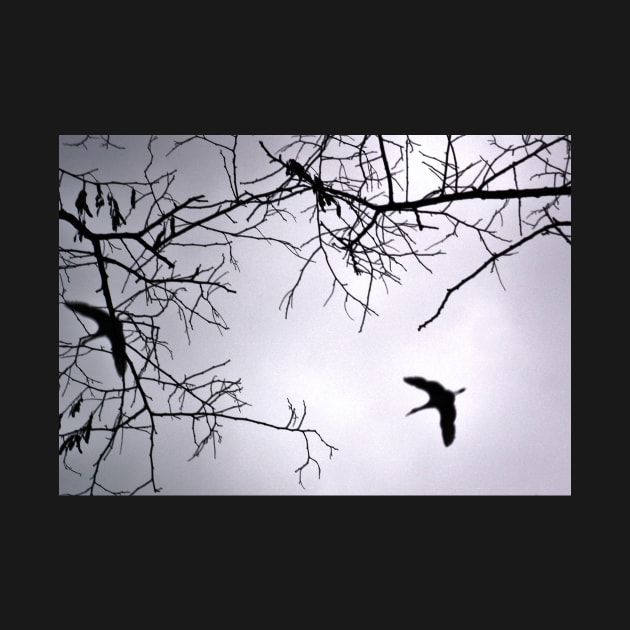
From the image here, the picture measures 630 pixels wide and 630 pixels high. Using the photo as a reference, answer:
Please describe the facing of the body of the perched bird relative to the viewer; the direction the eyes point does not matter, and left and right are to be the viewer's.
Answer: facing to the left of the viewer
